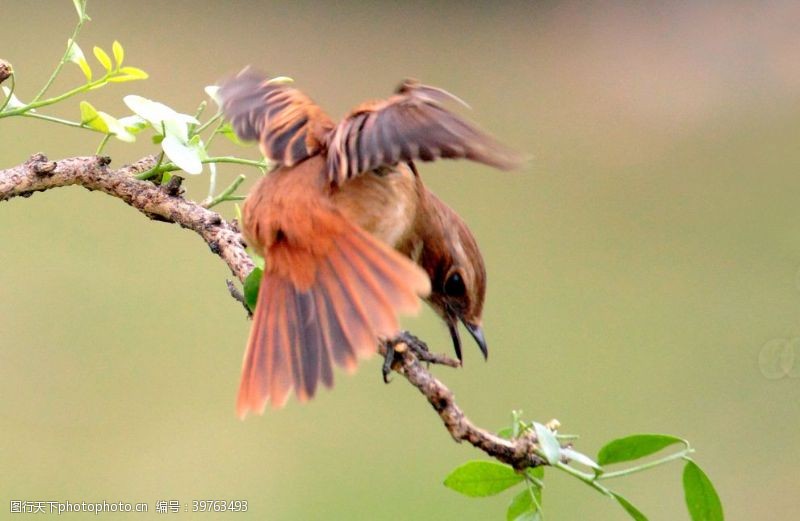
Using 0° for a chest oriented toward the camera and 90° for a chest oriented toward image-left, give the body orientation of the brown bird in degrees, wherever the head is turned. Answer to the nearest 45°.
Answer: approximately 225°
